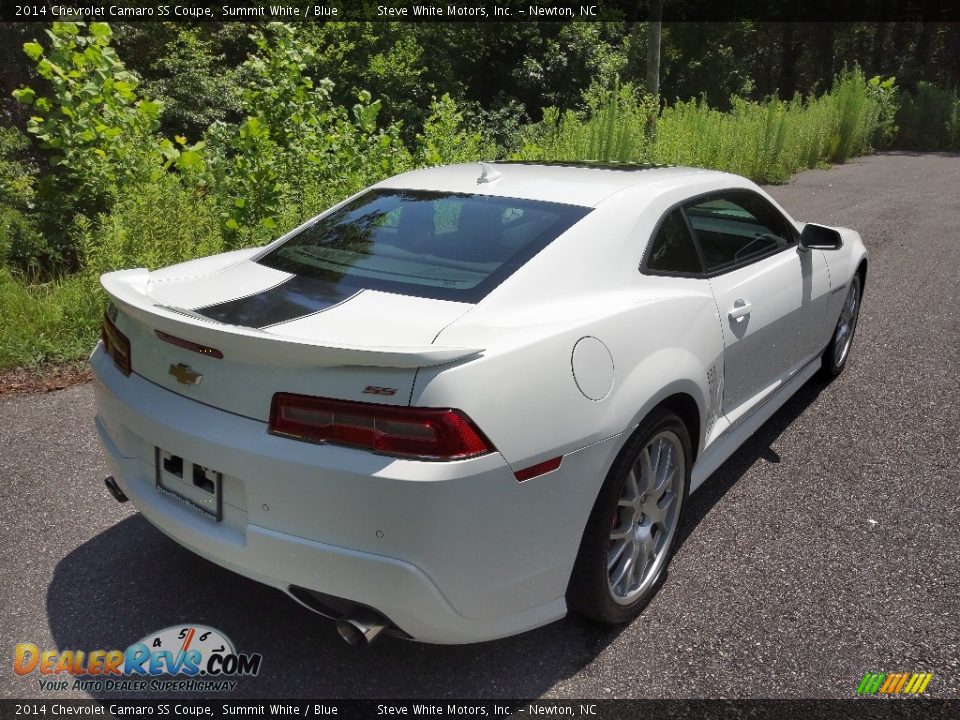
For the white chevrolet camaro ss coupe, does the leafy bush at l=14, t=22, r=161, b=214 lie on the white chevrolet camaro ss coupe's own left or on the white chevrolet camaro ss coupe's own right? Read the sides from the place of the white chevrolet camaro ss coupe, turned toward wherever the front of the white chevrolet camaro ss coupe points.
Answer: on the white chevrolet camaro ss coupe's own left

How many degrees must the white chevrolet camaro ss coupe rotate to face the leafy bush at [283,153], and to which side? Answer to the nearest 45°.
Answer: approximately 45° to its left

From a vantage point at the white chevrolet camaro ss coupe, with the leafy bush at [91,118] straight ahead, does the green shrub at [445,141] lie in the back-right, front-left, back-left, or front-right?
front-right

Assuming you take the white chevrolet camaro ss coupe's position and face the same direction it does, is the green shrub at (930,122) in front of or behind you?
in front

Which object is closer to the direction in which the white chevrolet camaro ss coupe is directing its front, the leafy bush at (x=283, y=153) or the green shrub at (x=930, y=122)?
the green shrub

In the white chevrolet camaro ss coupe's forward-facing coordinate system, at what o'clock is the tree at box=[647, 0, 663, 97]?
The tree is roughly at 11 o'clock from the white chevrolet camaro ss coupe.

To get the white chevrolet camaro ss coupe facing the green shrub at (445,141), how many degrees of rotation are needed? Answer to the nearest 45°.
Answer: approximately 45° to its left

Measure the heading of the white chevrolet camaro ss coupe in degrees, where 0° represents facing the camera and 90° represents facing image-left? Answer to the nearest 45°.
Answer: approximately 225°
